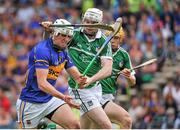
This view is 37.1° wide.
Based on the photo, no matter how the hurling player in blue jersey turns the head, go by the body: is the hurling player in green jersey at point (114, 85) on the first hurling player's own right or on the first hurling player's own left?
on the first hurling player's own left

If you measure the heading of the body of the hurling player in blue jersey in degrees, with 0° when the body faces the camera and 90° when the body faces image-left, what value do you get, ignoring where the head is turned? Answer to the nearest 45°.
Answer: approximately 315°
